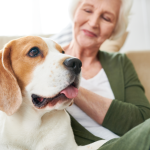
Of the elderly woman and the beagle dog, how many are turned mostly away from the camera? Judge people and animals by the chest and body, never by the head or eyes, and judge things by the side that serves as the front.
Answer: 0

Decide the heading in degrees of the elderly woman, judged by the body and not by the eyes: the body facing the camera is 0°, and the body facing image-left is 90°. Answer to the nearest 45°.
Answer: approximately 45°

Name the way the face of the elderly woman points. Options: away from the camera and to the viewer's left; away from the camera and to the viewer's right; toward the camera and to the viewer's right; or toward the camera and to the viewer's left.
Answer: toward the camera and to the viewer's left
